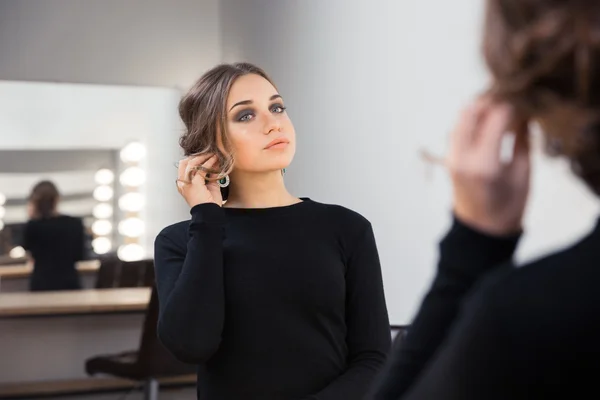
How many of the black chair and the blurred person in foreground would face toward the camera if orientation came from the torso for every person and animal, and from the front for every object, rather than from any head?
0

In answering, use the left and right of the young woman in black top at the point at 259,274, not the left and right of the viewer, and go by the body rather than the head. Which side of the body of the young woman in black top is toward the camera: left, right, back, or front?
front

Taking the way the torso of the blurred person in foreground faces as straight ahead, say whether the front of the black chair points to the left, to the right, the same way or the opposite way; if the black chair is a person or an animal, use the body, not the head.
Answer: to the left

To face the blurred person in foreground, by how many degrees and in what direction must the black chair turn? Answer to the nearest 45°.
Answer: approximately 90° to its left

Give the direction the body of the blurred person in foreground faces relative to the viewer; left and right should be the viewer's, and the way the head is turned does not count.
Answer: facing away from the viewer and to the left of the viewer

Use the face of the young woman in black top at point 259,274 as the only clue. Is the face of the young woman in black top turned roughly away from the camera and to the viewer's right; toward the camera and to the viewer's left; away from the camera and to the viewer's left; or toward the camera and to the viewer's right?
toward the camera and to the viewer's right

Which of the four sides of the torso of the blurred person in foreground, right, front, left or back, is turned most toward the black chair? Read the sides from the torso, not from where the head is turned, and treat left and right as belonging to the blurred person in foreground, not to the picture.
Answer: front

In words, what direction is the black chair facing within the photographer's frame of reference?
facing to the left of the viewer
